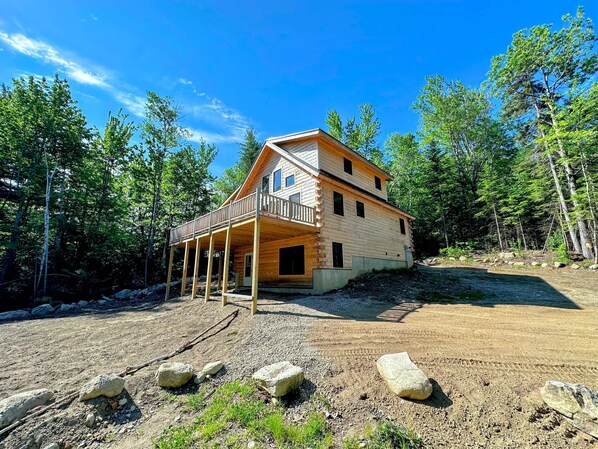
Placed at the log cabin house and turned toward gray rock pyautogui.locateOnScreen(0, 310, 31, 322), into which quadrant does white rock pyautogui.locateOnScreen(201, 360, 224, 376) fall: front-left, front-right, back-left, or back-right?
front-left

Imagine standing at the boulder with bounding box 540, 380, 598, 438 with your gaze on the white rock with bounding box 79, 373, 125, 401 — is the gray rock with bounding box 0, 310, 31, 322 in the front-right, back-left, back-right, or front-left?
front-right

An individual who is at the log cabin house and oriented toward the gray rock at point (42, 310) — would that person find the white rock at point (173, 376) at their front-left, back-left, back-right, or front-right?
front-left

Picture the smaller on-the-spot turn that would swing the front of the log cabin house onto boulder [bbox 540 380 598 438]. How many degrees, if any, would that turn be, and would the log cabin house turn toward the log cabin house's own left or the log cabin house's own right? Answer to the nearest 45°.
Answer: approximately 45° to the log cabin house's own left

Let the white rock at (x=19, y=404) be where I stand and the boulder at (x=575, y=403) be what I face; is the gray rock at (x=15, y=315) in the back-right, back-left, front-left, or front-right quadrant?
back-left

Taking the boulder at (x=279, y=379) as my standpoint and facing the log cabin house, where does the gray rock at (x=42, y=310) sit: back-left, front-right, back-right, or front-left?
front-left

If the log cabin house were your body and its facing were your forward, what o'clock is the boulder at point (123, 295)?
The boulder is roughly at 2 o'clock from the log cabin house.

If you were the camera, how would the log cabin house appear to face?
facing the viewer and to the left of the viewer

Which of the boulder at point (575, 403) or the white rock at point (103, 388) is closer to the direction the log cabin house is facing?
the white rock

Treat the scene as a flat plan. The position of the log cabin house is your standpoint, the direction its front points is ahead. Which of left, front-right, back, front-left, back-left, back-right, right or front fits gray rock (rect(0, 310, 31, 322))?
front-right

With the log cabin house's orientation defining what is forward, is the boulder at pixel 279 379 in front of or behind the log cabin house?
in front

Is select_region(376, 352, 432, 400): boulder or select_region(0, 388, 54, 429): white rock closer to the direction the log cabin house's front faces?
the white rock

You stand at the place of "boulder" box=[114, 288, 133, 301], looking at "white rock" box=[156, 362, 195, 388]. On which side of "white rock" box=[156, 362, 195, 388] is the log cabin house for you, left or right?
left

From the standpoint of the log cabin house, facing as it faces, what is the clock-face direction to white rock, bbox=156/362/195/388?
The white rock is roughly at 11 o'clock from the log cabin house.

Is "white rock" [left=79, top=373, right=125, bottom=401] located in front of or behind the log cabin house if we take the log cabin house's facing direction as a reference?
in front

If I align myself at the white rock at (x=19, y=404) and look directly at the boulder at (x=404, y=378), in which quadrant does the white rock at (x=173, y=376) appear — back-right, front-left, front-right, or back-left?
front-left
